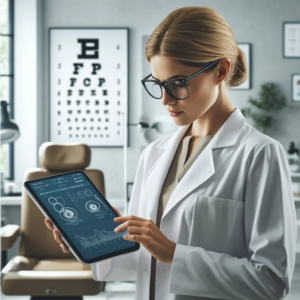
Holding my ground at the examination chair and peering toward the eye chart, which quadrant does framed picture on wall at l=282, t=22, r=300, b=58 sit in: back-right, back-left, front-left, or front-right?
front-right

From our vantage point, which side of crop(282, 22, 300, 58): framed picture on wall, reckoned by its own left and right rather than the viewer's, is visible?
front

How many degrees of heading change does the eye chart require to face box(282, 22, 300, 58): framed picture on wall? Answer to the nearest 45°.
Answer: approximately 90° to its left

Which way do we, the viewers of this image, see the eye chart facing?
facing the viewer

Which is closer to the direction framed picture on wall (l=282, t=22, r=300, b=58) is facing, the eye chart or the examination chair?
the examination chair

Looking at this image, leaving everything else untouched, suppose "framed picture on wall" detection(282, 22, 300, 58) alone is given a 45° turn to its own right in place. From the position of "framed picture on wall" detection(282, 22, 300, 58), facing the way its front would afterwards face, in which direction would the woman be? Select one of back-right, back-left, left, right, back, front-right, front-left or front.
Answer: front-left

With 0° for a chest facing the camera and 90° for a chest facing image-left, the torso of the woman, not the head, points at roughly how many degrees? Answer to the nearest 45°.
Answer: approximately 45°

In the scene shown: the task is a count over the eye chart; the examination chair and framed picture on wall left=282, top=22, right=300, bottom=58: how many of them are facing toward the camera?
3
